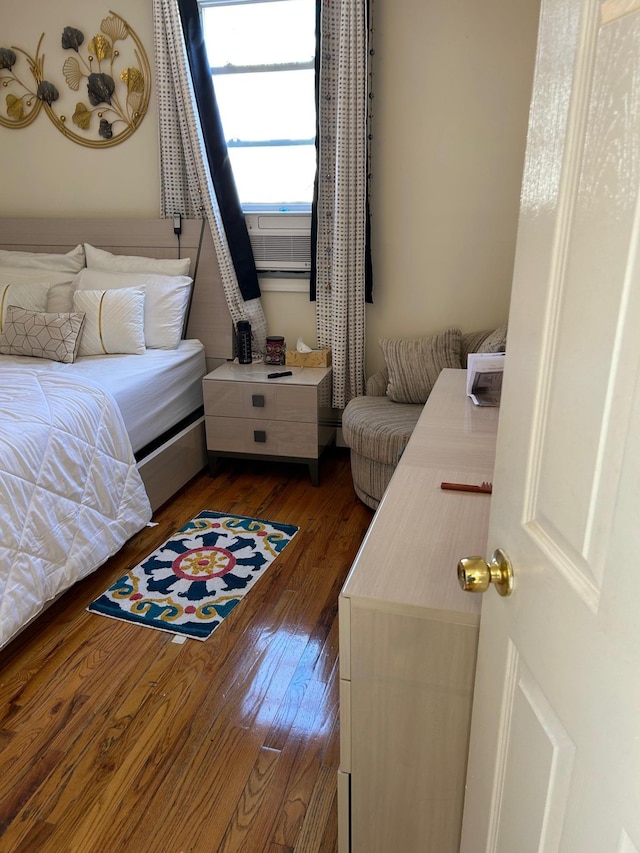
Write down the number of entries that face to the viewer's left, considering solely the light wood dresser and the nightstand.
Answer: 1

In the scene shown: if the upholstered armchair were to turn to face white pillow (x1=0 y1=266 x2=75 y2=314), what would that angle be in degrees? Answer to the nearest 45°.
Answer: approximately 45° to its right

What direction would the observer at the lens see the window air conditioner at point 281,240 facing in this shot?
facing the viewer

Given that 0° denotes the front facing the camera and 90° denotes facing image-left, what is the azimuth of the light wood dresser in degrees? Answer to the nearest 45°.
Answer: approximately 90°

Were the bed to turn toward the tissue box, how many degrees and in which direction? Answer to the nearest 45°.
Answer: approximately 135° to its left

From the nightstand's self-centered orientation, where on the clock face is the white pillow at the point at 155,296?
The white pillow is roughly at 4 o'clock from the nightstand.

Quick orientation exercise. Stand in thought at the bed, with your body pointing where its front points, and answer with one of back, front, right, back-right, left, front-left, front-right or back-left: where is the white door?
front-left

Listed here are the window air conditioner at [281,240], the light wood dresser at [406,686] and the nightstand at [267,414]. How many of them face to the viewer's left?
1

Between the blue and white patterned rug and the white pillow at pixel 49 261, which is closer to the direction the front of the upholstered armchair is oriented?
the blue and white patterned rug

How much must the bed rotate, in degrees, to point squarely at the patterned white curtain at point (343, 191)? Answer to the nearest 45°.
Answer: approximately 135° to its left

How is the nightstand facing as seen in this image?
toward the camera
